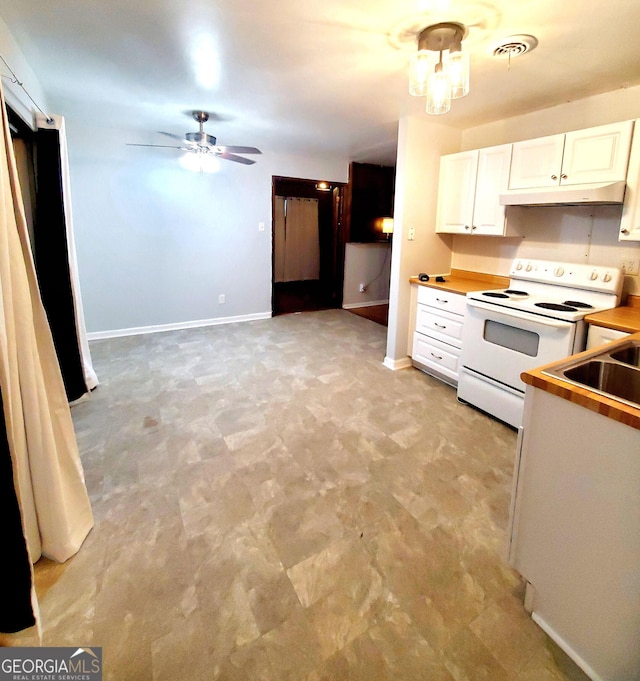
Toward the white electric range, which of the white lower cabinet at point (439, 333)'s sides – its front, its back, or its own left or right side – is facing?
left

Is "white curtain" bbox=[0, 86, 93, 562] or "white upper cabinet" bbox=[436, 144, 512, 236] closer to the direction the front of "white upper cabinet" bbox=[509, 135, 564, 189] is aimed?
the white curtain

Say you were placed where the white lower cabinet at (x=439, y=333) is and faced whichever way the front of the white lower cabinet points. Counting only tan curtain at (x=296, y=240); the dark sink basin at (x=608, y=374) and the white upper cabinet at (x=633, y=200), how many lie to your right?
1

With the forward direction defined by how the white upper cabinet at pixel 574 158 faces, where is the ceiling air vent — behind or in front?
in front

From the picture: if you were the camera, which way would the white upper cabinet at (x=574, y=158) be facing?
facing the viewer and to the left of the viewer

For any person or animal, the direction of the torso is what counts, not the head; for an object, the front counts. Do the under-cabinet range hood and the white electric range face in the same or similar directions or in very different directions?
same or similar directions

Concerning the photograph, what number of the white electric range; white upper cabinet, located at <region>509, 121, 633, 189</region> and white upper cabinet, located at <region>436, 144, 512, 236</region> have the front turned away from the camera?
0

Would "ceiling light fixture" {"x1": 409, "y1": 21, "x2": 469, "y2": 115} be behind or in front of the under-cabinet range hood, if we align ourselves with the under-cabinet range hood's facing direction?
in front

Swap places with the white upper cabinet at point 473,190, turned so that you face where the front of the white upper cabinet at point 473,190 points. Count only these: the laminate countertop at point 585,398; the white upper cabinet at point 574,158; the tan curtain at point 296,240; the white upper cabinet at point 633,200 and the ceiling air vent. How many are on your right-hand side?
1

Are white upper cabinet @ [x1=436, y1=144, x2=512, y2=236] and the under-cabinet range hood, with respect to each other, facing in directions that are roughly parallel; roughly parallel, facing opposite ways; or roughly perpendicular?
roughly parallel

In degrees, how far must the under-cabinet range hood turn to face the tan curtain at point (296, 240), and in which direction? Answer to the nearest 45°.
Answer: approximately 90° to its right

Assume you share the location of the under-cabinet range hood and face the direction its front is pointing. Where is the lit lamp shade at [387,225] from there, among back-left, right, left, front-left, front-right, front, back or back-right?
right

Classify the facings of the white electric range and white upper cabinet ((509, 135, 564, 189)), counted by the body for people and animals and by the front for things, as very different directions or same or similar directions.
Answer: same or similar directions
